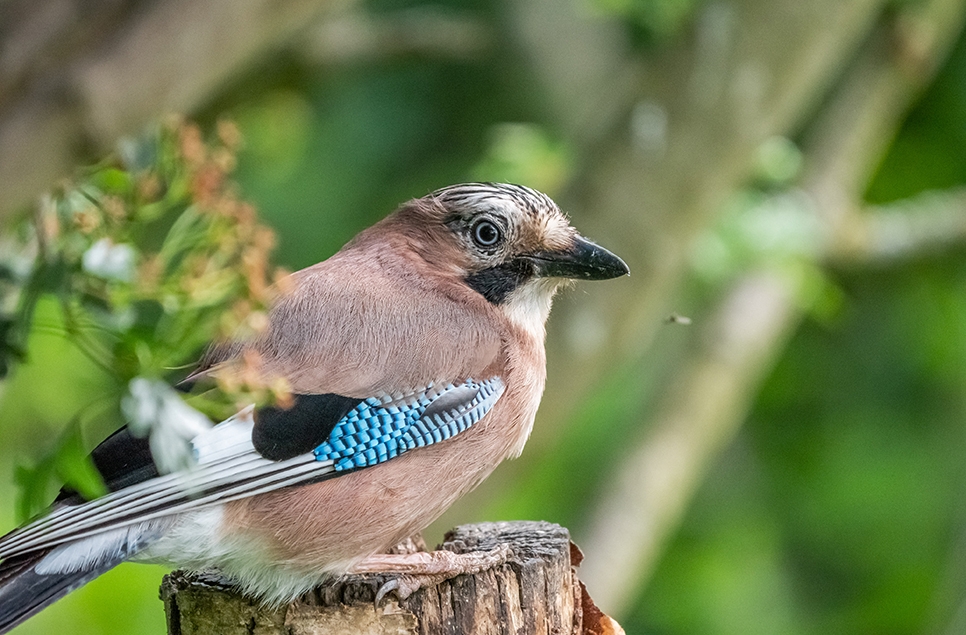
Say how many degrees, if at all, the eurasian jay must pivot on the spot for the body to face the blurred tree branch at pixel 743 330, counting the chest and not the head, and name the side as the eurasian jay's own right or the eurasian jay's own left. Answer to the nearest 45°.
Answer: approximately 45° to the eurasian jay's own left

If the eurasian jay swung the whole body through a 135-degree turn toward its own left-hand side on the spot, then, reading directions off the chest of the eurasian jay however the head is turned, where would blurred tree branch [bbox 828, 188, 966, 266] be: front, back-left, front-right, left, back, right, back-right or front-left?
right

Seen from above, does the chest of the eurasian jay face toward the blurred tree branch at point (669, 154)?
no

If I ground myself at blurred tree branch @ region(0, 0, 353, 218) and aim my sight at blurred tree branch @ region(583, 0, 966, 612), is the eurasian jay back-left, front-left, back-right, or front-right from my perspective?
front-right

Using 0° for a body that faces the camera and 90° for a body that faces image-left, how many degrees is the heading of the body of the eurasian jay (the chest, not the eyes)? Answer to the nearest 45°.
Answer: approximately 270°
